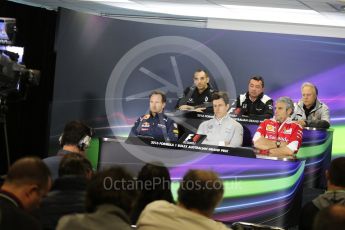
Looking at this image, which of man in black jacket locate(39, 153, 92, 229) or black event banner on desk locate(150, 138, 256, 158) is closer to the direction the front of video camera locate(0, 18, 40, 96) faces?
the black event banner on desk

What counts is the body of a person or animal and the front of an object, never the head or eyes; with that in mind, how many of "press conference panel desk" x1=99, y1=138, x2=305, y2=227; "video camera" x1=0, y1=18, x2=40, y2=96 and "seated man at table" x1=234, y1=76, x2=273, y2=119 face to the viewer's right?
1

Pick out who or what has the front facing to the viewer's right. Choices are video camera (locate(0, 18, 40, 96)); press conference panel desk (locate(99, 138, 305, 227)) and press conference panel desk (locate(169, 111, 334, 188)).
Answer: the video camera

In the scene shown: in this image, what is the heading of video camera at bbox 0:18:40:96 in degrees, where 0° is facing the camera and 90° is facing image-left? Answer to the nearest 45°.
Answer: approximately 270°

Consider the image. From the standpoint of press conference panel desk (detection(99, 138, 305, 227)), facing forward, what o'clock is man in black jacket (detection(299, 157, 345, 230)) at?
The man in black jacket is roughly at 10 o'clock from the press conference panel desk.

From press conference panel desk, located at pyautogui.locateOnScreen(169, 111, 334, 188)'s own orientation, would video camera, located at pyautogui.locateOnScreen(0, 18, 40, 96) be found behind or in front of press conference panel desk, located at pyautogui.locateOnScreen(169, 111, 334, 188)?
in front
